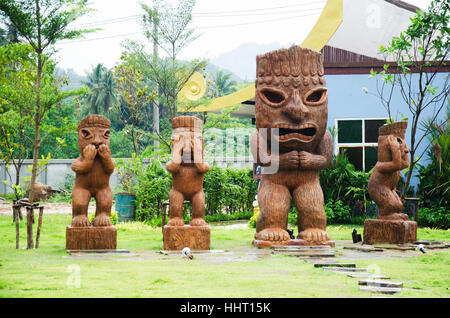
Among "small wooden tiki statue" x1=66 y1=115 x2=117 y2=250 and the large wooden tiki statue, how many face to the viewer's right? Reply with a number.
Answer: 0

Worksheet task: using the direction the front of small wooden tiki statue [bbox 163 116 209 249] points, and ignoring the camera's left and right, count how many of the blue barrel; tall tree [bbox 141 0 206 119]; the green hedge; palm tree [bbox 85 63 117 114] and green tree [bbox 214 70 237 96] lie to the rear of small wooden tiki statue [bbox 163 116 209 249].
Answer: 5

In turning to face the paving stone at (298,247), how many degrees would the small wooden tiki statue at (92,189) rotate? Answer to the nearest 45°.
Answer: approximately 90° to its left

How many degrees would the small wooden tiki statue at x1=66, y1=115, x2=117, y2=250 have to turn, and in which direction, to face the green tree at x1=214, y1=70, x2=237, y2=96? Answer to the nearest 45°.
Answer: approximately 180°

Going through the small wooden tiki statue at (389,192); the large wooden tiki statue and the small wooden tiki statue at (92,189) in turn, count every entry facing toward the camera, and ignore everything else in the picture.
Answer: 2

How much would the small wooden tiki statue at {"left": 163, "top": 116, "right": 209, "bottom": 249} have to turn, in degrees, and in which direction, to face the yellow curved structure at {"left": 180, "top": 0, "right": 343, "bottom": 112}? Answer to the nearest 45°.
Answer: approximately 135° to its left

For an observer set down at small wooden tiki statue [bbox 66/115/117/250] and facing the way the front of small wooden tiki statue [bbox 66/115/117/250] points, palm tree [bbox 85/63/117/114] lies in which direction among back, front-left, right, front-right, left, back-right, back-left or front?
back
